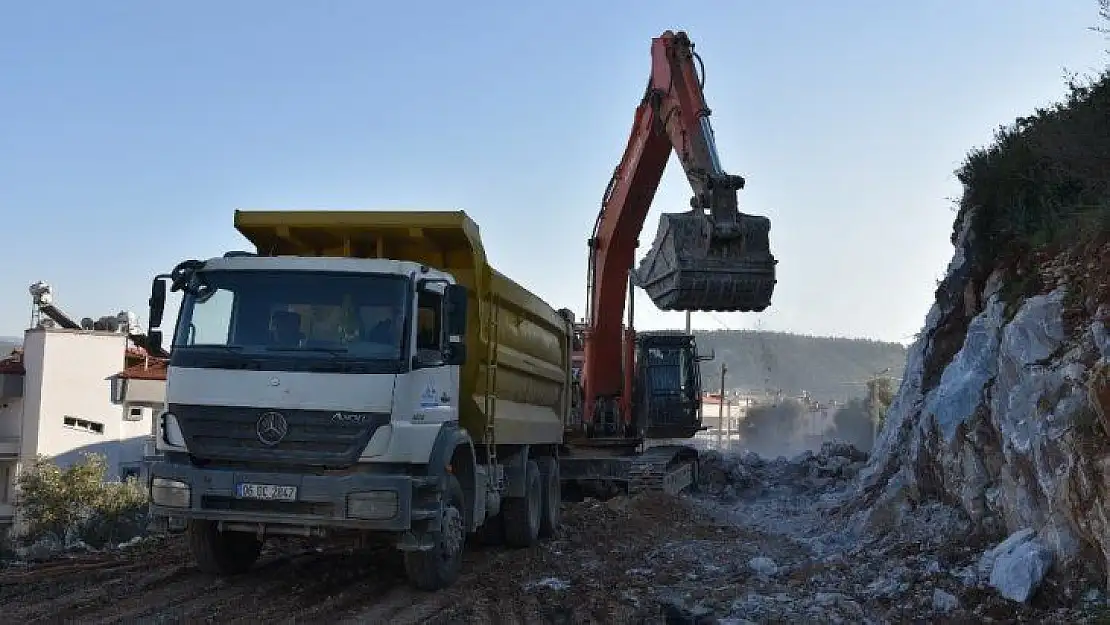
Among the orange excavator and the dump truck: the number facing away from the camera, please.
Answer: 0

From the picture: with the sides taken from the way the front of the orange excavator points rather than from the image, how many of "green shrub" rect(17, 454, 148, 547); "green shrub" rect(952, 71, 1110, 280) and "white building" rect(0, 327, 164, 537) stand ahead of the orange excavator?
1

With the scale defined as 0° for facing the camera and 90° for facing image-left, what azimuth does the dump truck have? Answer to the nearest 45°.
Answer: approximately 45°

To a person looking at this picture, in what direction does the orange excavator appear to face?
facing the viewer and to the right of the viewer

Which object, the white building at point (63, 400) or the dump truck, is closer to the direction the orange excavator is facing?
the dump truck

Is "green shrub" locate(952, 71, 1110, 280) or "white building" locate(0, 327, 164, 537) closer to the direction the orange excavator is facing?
the green shrub

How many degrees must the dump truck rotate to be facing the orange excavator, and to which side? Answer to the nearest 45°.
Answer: approximately 180°

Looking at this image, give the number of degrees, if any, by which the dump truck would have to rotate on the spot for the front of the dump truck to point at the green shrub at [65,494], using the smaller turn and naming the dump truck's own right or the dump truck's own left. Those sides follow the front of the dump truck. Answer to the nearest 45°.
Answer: approximately 135° to the dump truck's own right

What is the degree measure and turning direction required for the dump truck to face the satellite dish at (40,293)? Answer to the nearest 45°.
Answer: approximately 135° to its right

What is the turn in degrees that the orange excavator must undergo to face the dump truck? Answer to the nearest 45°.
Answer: approximately 45° to its right

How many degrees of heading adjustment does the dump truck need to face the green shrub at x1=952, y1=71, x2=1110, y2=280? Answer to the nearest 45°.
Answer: approximately 135° to its left
